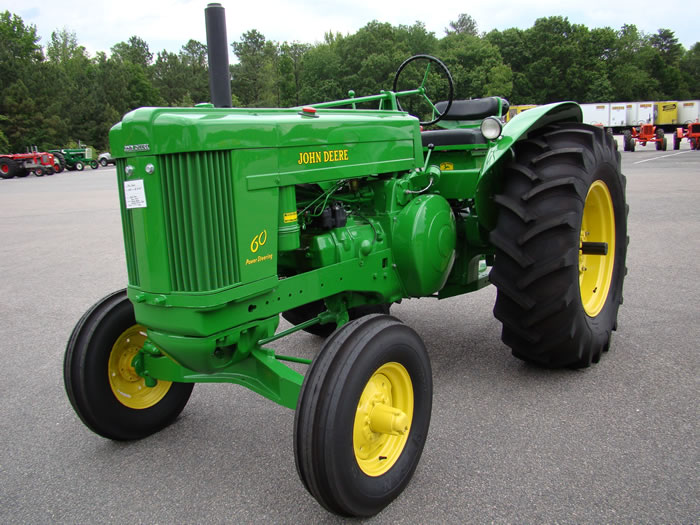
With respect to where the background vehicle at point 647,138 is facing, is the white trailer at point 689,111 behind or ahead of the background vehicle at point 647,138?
behind

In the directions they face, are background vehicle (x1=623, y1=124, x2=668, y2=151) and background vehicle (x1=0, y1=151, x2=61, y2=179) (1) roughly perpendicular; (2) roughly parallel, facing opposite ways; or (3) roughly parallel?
roughly perpendicular

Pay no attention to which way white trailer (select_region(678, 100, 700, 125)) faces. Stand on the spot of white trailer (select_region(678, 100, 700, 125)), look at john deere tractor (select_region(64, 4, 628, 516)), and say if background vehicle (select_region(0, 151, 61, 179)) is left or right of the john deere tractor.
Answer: right

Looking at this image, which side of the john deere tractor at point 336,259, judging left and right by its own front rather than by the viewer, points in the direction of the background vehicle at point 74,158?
right

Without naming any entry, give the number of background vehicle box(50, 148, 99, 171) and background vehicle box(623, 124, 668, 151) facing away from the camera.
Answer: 0

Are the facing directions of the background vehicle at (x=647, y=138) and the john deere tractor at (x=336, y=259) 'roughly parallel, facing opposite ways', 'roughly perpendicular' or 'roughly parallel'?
roughly parallel

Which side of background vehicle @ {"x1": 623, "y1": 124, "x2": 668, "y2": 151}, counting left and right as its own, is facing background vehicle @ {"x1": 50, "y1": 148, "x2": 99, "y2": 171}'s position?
right

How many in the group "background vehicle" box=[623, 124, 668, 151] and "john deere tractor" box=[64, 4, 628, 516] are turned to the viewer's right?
0

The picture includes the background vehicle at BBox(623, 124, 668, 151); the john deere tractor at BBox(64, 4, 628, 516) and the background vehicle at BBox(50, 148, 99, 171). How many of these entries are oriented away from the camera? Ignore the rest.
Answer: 0

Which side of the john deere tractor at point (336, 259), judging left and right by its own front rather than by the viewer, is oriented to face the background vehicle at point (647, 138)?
back

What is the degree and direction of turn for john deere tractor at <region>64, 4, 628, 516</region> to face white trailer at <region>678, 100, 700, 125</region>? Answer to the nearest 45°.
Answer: approximately 180°

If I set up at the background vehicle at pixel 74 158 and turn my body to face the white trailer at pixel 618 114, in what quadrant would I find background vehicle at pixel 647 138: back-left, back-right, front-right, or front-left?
front-right

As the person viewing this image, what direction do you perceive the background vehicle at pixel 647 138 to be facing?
facing the viewer

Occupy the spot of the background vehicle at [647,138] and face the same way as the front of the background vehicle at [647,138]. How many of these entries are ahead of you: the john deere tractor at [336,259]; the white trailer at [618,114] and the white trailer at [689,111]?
1

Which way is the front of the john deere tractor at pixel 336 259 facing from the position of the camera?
facing the viewer and to the left of the viewer
